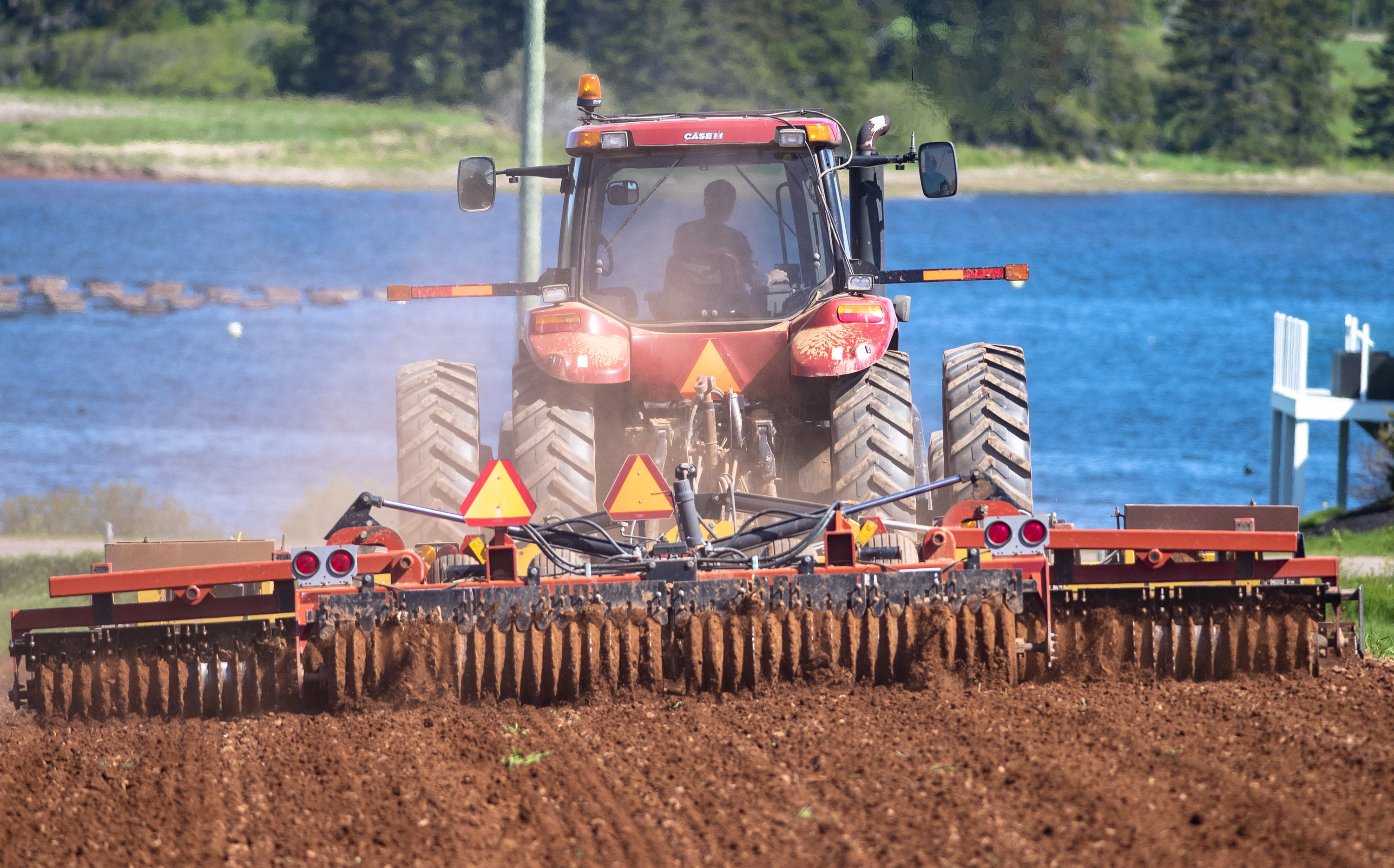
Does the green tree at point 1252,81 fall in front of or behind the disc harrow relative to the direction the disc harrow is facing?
in front

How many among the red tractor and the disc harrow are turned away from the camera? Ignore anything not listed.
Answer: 2

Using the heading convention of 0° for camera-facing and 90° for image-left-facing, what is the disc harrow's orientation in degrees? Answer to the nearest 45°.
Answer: approximately 180°

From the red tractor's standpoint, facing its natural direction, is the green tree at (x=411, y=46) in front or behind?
in front

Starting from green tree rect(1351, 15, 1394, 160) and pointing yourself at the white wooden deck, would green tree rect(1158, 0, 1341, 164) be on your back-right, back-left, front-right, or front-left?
front-right

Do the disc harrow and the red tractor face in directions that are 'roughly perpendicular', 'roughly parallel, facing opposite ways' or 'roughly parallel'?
roughly parallel

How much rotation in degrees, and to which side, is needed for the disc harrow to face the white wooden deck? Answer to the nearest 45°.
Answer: approximately 45° to its right

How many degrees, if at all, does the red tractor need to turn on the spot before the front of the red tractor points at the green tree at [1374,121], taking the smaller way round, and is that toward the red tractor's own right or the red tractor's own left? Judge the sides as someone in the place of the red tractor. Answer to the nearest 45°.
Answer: approximately 45° to the red tractor's own right

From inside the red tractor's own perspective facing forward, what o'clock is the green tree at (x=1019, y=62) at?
The green tree is roughly at 1 o'clock from the red tractor.

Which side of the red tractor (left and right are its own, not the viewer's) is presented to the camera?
back

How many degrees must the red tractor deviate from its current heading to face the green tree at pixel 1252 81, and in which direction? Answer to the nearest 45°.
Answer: approximately 45° to its right
